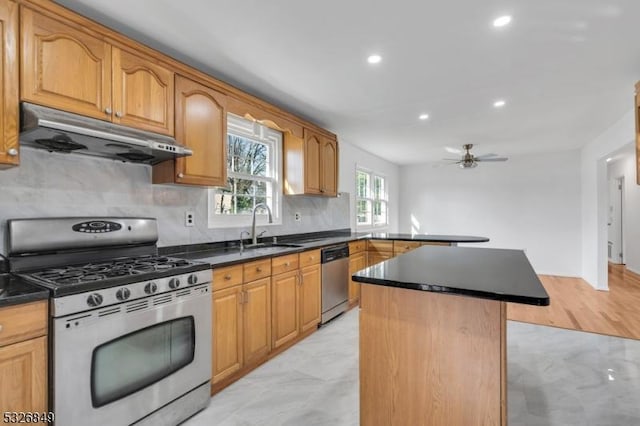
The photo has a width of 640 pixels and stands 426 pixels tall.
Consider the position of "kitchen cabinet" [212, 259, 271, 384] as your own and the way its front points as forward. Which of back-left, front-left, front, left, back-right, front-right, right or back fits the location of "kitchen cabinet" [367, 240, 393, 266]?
left

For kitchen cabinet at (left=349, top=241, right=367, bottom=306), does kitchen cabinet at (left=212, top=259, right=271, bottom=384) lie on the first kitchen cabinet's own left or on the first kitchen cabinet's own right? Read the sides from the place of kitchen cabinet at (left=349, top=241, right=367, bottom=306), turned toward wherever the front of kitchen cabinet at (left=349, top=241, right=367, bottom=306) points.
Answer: on the first kitchen cabinet's own right

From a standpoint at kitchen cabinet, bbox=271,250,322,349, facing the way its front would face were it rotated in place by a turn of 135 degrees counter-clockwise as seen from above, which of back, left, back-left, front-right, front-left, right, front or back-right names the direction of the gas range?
back-left

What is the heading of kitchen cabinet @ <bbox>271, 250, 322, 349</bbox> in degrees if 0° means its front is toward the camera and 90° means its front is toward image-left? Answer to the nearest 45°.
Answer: approximately 315°

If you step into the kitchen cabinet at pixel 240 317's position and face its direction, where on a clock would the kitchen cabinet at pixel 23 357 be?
the kitchen cabinet at pixel 23 357 is roughly at 3 o'clock from the kitchen cabinet at pixel 240 317.

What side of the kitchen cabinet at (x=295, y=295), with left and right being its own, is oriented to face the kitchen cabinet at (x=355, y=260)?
left

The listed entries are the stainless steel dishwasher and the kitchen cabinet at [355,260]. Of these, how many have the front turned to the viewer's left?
0

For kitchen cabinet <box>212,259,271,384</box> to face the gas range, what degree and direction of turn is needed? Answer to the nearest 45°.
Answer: approximately 90° to its right

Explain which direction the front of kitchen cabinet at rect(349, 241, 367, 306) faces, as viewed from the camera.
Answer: facing the viewer and to the right of the viewer

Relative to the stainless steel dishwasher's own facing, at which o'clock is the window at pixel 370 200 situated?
The window is roughly at 8 o'clock from the stainless steel dishwasher.

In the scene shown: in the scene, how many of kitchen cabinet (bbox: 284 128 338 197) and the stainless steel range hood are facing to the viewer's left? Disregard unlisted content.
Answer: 0
